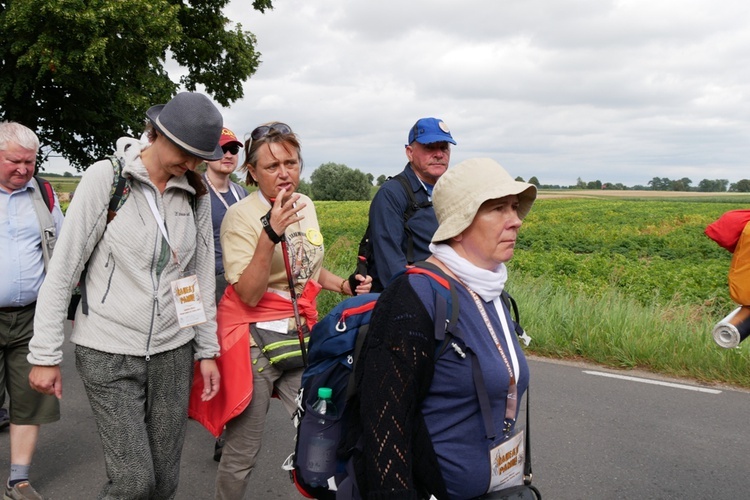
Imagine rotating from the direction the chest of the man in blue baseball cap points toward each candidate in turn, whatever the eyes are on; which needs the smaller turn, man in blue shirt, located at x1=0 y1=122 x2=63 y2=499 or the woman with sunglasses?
the woman with sunglasses

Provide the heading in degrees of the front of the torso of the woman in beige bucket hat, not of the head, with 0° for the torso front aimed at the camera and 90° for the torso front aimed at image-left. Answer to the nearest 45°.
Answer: approximately 315°

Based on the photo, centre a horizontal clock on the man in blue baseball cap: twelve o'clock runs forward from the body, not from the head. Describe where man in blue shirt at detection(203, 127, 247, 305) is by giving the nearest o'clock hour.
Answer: The man in blue shirt is roughly at 5 o'clock from the man in blue baseball cap.

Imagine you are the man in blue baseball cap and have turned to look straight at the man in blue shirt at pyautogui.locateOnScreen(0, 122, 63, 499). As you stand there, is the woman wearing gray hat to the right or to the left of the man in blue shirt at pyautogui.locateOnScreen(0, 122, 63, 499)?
left

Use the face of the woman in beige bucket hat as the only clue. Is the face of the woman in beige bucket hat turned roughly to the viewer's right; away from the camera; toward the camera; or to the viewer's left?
to the viewer's right

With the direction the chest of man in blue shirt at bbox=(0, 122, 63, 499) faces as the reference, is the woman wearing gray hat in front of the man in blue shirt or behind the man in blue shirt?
in front

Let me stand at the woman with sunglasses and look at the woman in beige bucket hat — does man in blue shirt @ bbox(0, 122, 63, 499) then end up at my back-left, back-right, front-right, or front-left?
back-right

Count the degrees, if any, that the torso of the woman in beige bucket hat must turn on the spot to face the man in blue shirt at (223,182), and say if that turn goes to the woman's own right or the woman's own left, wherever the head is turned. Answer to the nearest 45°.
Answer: approximately 180°

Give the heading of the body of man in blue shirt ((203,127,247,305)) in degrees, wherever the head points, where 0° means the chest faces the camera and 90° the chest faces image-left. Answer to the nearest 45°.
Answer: approximately 315°

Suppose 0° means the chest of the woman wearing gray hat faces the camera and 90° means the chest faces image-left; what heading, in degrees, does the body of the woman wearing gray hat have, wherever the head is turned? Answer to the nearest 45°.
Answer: approximately 315°

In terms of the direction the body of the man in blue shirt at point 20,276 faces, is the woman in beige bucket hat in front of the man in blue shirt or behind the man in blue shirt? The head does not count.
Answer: in front

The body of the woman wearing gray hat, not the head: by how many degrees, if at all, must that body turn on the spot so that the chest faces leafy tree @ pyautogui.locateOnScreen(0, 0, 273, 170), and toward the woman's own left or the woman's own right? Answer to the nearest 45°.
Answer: approximately 135° to the woman's own left
